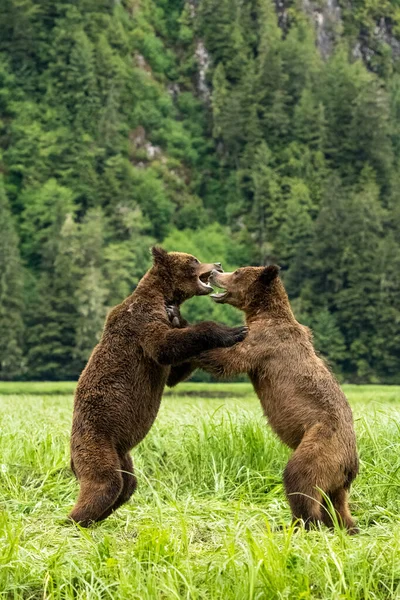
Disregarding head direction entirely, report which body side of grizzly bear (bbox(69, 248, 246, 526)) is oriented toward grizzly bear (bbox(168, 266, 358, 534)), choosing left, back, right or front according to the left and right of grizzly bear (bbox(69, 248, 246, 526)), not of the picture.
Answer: front

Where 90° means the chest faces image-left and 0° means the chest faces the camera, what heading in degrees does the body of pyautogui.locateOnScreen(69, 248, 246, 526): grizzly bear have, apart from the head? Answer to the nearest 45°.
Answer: approximately 270°

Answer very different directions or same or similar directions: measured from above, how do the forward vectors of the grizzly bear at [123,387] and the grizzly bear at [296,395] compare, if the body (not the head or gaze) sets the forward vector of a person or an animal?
very different directions

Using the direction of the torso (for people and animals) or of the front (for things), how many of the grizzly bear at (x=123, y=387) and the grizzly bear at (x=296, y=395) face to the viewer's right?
1

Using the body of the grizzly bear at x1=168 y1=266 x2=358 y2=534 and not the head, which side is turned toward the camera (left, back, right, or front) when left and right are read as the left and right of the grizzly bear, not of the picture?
left
